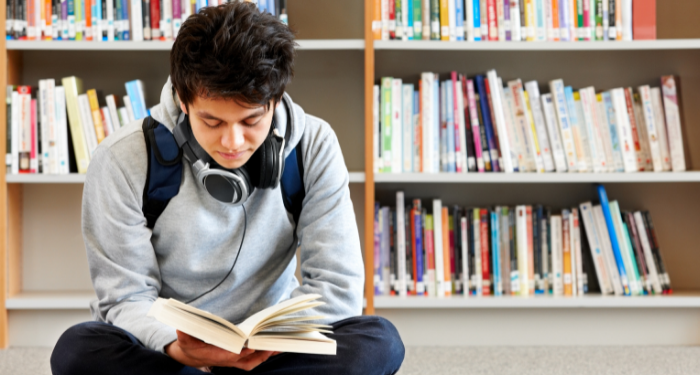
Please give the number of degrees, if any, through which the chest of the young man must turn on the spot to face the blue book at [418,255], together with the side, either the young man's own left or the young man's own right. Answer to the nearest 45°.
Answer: approximately 135° to the young man's own left

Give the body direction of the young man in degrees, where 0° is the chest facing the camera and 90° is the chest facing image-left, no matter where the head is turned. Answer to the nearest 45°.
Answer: approximately 0°

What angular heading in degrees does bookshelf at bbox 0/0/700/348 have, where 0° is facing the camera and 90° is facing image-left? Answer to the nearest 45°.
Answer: approximately 0°

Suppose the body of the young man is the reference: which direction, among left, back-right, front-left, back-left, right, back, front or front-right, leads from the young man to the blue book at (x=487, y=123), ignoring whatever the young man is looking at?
back-left

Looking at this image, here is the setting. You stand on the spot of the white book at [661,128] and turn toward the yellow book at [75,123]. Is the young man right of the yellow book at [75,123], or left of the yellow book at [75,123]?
left

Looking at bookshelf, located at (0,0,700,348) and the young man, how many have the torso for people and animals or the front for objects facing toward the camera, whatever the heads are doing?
2

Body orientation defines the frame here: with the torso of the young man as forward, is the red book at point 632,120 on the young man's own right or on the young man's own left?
on the young man's own left

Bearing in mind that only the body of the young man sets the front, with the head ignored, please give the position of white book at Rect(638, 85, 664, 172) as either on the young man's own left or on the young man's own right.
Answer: on the young man's own left
